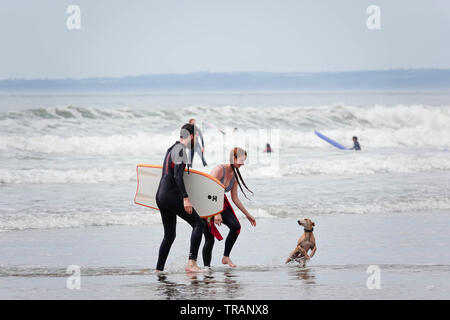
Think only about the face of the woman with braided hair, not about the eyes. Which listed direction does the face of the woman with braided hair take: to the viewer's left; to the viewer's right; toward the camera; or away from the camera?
to the viewer's right

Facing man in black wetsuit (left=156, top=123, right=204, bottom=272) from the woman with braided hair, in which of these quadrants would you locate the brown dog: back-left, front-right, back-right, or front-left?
back-left

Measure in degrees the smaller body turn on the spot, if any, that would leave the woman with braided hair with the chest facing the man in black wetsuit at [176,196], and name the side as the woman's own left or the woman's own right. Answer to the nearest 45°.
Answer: approximately 90° to the woman's own right

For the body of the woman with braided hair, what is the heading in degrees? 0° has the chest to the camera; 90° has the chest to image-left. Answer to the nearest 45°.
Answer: approximately 315°

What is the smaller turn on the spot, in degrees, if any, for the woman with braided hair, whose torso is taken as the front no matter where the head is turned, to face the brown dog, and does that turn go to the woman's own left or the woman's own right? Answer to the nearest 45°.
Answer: approximately 45° to the woman's own left
